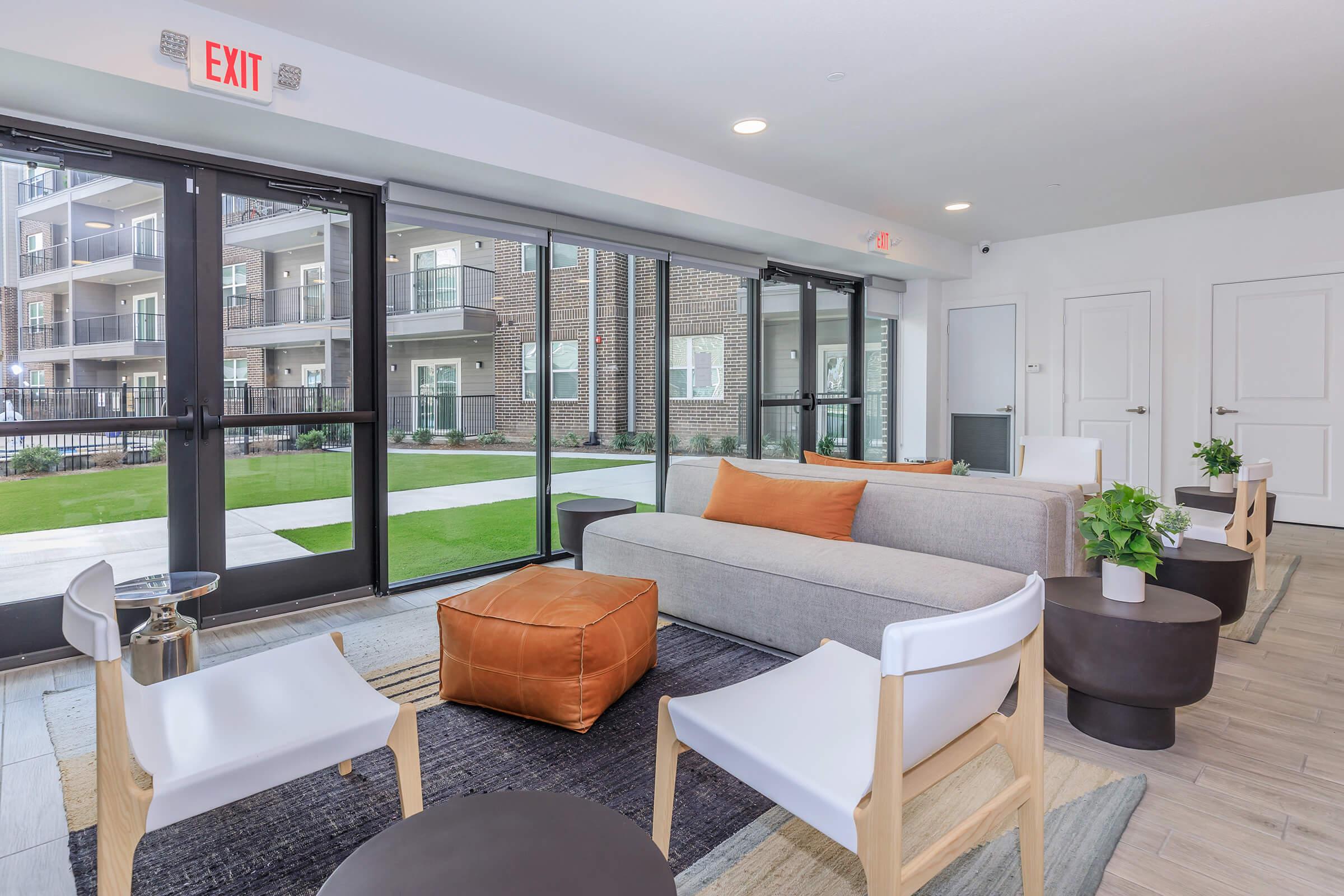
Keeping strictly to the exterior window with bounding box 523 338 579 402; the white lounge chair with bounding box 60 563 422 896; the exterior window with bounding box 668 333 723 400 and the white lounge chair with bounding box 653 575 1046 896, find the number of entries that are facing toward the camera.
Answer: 2

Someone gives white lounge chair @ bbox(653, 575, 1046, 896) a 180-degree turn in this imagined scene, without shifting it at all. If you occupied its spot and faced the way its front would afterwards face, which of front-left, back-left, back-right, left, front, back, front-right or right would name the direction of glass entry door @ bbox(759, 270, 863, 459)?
back-left

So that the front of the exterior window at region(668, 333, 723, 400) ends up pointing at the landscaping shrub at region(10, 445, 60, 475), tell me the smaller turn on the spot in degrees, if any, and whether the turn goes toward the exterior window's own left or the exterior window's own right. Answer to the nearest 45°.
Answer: approximately 45° to the exterior window's own right

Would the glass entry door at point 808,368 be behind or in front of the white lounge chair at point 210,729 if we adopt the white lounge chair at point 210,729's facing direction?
in front

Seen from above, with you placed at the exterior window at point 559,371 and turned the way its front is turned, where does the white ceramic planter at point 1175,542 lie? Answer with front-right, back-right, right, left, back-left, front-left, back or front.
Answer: front-left

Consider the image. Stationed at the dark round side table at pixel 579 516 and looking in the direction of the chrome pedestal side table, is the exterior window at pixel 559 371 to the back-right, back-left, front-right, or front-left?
back-right

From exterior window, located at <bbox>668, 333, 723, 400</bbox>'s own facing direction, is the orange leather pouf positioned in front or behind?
in front

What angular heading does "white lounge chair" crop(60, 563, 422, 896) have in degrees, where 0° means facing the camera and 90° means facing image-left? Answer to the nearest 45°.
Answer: approximately 225°

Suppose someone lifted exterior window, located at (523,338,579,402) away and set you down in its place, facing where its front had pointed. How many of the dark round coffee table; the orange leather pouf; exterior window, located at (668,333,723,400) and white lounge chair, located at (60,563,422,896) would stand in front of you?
3

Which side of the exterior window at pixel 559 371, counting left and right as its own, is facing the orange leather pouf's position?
front
